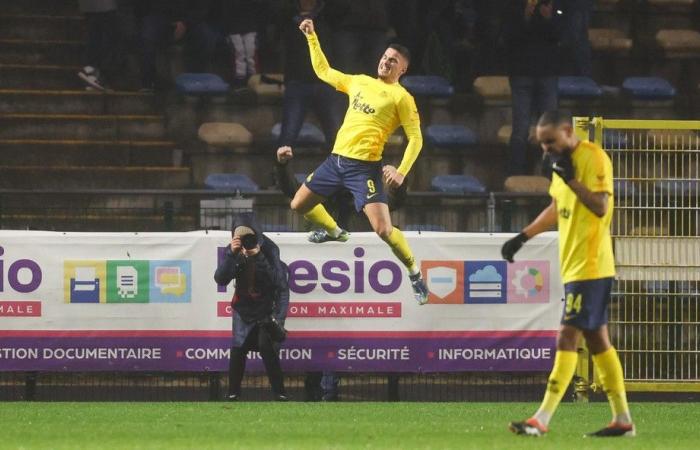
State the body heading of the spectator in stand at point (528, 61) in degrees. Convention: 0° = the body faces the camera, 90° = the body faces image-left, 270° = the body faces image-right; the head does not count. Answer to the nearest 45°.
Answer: approximately 0°

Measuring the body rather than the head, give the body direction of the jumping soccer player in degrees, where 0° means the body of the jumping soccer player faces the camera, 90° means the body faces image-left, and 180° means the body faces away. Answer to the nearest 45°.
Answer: approximately 45°

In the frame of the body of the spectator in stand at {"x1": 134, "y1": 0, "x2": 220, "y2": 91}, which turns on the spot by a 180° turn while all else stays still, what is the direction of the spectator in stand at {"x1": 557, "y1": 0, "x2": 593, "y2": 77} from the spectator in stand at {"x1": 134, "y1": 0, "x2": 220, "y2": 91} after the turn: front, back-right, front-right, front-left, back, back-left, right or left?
right

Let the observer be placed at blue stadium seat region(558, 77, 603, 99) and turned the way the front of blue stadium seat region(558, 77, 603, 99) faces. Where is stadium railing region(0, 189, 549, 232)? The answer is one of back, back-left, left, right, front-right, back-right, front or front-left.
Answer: front-right

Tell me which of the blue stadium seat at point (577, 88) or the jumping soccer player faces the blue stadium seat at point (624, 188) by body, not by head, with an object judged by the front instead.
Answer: the blue stadium seat at point (577, 88)

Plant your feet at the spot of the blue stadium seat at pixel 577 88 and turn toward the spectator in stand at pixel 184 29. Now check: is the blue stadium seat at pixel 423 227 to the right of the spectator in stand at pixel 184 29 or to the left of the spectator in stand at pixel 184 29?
left

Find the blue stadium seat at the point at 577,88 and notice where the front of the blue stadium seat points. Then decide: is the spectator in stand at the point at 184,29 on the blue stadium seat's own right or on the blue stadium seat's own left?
on the blue stadium seat's own right
